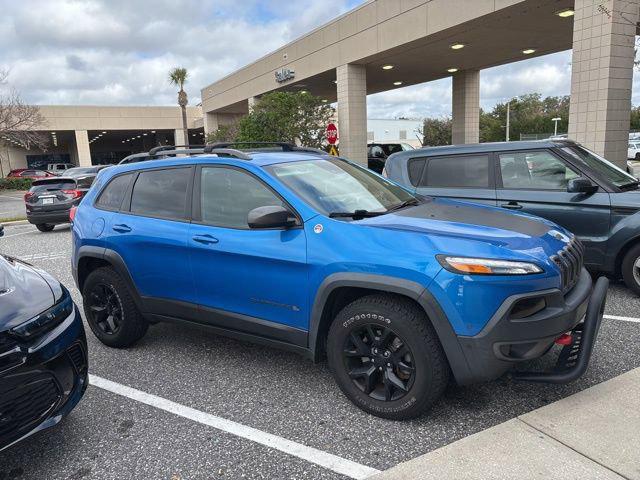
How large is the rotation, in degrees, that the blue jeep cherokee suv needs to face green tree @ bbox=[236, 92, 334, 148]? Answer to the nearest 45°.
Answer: approximately 135° to its left

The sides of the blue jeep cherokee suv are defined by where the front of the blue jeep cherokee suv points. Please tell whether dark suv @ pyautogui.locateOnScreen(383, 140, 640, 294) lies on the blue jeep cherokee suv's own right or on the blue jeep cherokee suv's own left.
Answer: on the blue jeep cherokee suv's own left

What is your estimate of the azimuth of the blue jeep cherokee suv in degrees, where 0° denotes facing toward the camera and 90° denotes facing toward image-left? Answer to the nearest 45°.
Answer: approximately 315°

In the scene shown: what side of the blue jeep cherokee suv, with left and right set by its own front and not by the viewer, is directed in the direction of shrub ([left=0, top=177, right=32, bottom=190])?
back

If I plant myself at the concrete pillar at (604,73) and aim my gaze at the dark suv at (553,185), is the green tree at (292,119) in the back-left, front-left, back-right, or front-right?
back-right

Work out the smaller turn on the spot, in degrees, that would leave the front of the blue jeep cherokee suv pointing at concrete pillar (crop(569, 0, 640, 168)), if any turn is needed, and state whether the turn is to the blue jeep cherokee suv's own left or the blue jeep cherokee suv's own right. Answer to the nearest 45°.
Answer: approximately 90° to the blue jeep cherokee suv's own left
